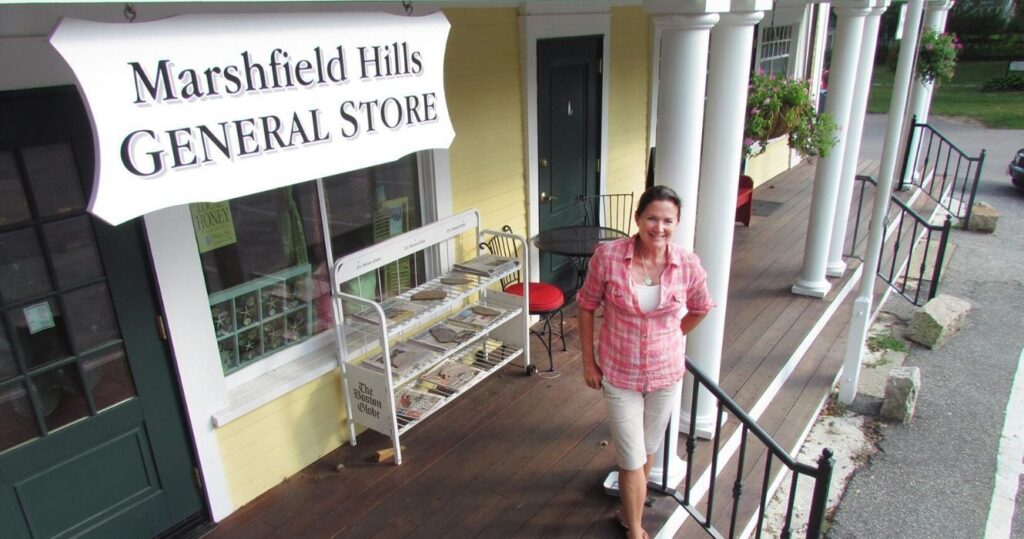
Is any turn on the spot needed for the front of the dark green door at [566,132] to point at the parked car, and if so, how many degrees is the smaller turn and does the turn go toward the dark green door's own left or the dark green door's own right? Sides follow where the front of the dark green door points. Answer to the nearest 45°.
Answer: approximately 90° to the dark green door's own left

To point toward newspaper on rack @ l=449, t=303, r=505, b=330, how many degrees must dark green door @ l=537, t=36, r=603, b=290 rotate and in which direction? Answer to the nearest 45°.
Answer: approximately 45° to its right

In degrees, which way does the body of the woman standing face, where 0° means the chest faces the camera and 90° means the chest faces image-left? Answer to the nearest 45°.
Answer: approximately 0°

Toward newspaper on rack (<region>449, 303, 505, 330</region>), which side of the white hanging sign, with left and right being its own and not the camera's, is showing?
left

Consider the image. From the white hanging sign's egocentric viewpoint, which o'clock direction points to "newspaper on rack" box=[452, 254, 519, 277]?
The newspaper on rack is roughly at 9 o'clock from the white hanging sign.

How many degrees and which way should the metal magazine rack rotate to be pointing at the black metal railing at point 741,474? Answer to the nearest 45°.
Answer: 0° — it already faces it

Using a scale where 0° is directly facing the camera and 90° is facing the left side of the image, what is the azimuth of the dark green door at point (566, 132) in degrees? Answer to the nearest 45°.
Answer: approximately 315°

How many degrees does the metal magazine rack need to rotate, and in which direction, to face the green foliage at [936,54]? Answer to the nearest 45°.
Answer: approximately 90° to its left

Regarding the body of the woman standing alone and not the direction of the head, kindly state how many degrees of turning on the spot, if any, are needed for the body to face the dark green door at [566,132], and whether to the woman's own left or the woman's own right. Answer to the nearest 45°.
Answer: approximately 180°
